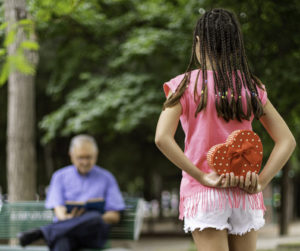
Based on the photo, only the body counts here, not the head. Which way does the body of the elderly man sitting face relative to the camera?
toward the camera

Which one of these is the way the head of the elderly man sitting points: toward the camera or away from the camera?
toward the camera

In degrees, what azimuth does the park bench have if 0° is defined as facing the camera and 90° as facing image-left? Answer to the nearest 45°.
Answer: approximately 0°

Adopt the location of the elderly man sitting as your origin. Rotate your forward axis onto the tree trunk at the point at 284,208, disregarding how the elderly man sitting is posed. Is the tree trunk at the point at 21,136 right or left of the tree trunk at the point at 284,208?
left

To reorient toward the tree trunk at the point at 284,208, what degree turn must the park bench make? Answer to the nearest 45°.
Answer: approximately 135° to its left

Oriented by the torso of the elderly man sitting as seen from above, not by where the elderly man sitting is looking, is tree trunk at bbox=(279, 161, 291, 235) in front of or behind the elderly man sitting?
behind
